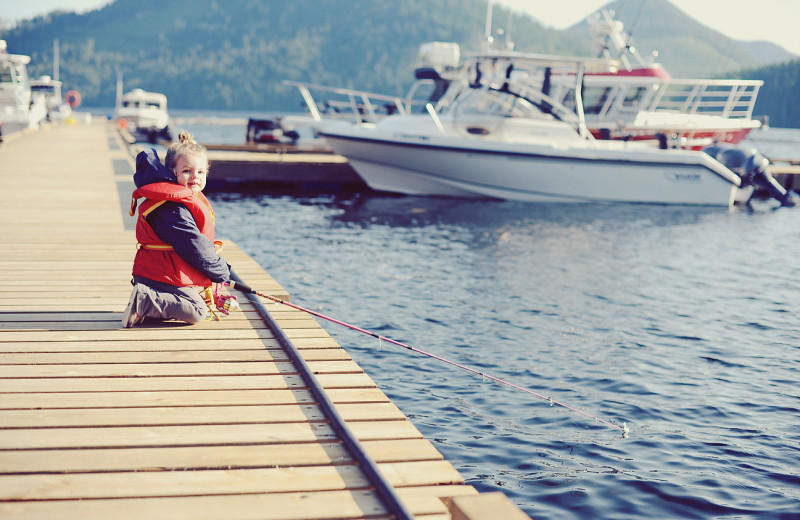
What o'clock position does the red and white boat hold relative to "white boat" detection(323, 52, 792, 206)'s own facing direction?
The red and white boat is roughly at 4 o'clock from the white boat.

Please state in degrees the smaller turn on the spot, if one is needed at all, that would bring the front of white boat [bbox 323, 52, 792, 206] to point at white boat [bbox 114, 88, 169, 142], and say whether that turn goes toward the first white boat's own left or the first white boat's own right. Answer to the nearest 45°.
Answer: approximately 45° to the first white boat's own right

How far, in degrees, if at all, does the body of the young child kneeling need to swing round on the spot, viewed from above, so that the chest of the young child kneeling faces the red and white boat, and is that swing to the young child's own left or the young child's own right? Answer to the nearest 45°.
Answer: approximately 45° to the young child's own left

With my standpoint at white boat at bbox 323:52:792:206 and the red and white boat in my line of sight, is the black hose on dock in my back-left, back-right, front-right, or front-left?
back-right

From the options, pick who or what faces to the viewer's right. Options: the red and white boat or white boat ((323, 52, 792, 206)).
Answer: the red and white boat

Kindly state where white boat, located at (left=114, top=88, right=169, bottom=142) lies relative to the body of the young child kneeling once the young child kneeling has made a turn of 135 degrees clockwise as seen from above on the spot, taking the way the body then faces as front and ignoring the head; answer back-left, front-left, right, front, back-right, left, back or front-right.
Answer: back-right

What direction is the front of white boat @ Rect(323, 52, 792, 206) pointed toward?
to the viewer's left

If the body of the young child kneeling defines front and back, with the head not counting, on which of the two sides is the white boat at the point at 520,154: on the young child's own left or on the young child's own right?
on the young child's own left

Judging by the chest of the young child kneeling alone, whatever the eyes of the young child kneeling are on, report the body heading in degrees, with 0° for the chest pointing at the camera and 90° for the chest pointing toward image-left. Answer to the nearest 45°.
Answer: approximately 270°

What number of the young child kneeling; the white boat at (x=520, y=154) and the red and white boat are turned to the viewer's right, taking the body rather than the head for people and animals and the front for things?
2

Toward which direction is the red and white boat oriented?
to the viewer's right

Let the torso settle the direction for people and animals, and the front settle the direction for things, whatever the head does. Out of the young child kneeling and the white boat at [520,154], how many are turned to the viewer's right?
1
